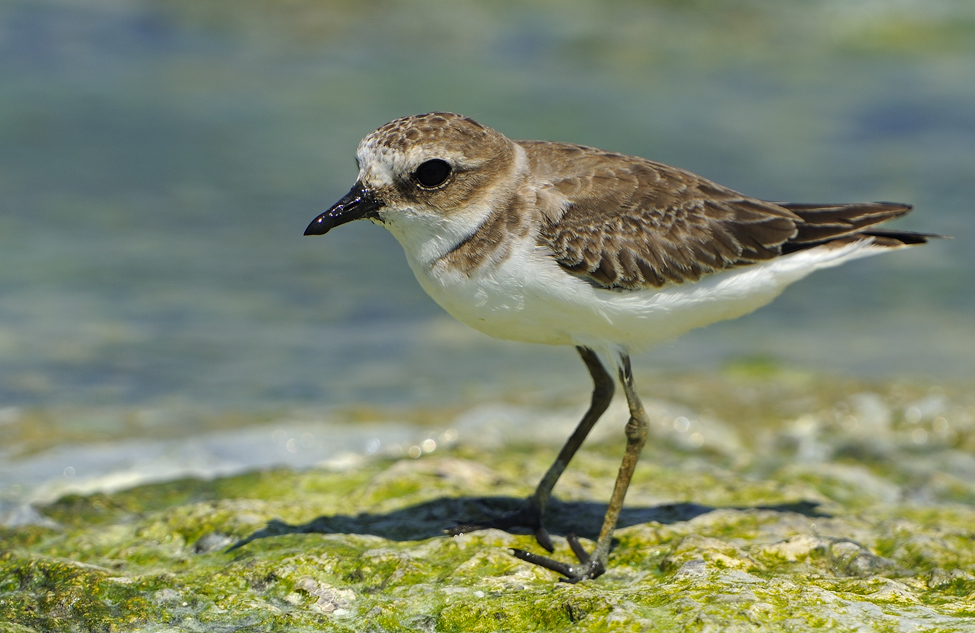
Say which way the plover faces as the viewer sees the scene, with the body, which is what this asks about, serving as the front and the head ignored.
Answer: to the viewer's left
